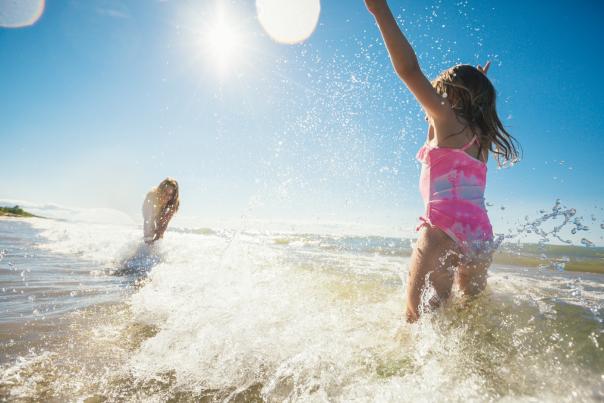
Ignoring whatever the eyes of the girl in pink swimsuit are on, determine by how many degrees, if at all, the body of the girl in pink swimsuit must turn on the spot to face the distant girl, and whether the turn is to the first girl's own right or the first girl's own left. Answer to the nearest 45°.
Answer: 0° — they already face them

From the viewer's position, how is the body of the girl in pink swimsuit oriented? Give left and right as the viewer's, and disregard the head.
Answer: facing away from the viewer and to the left of the viewer
